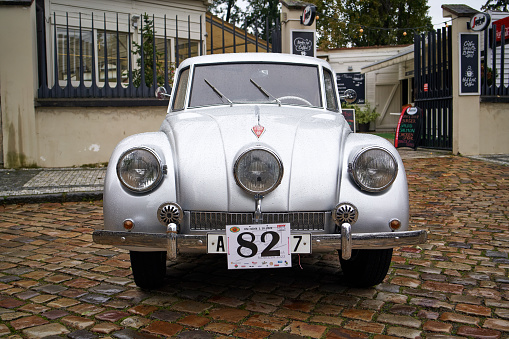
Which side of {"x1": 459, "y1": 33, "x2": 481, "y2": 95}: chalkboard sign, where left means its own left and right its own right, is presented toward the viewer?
front

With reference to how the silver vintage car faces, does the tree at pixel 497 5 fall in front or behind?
behind

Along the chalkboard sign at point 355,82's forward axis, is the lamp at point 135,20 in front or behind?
in front

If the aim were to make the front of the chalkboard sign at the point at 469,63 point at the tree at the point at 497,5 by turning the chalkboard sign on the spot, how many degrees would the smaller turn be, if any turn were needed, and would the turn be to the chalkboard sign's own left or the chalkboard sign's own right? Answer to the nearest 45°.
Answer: approximately 180°

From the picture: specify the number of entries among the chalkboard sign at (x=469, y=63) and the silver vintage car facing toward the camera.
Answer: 2

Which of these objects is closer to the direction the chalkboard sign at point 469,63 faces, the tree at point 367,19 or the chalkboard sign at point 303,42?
the chalkboard sign

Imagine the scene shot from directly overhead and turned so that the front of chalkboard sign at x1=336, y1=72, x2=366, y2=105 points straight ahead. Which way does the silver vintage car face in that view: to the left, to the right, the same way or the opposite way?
the same way

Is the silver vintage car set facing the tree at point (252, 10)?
no

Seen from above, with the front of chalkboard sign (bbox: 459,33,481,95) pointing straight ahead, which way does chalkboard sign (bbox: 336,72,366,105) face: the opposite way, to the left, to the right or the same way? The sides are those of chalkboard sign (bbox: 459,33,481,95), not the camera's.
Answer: the same way

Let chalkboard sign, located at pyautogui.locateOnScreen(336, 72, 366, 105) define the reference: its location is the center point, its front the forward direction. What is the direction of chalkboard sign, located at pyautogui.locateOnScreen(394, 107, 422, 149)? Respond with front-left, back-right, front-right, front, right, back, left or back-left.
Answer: front

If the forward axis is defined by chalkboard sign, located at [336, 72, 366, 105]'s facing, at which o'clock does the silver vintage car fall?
The silver vintage car is roughly at 12 o'clock from the chalkboard sign.

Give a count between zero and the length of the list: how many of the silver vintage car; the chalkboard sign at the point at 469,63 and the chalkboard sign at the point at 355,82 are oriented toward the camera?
3

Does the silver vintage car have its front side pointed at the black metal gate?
no

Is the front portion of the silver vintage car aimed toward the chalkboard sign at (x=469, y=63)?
no

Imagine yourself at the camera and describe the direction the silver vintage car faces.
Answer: facing the viewer

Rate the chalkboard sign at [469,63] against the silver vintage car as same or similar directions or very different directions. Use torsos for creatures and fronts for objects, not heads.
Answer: same or similar directions

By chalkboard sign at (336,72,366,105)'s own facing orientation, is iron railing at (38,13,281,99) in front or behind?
in front

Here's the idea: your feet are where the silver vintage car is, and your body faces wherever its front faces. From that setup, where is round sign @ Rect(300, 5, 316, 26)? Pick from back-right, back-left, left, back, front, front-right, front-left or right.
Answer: back

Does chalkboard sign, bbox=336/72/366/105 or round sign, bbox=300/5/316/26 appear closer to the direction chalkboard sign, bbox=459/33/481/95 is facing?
the round sign
